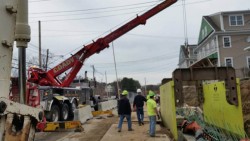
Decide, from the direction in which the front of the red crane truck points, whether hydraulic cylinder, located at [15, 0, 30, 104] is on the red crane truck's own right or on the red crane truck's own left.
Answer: on the red crane truck's own right
